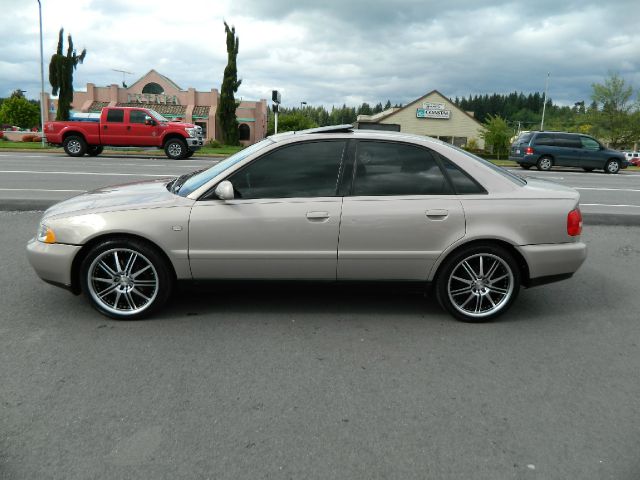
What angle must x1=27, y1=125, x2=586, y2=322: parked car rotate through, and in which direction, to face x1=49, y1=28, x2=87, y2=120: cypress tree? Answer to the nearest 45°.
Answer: approximately 45° to its right

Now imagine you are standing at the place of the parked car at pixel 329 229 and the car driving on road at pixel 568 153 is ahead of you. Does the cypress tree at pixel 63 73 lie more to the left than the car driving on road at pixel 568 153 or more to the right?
left

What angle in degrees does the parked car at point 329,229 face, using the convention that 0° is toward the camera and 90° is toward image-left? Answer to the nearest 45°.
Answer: approximately 90°

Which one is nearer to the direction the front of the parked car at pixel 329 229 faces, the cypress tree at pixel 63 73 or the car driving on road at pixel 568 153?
the cypress tree

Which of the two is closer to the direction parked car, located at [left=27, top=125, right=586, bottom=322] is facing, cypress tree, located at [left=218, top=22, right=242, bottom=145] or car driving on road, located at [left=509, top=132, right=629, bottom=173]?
the cypress tree

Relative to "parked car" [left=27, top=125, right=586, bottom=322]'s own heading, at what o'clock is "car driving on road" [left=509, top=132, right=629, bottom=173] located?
"car driving on road" [left=509, top=132, right=629, bottom=173] is roughly at 4 o'clock from "parked car" [left=27, top=125, right=586, bottom=322].

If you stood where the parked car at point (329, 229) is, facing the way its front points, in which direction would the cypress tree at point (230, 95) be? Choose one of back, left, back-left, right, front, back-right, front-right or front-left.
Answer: right
